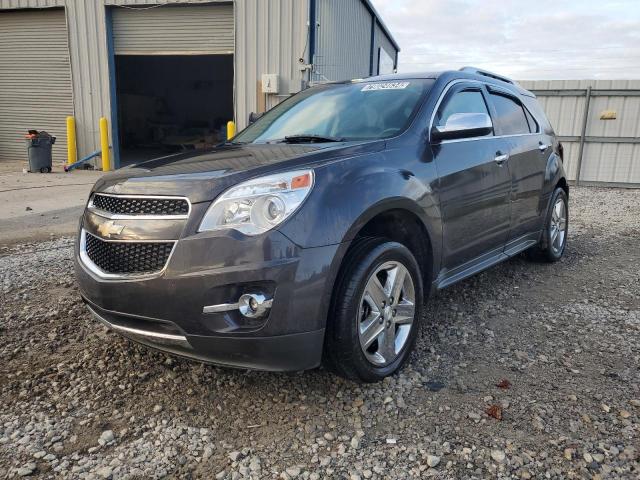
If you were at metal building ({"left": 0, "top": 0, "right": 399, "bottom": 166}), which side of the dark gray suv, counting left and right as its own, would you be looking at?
right

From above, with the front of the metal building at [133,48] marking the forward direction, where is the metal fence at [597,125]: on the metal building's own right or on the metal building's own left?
on the metal building's own left

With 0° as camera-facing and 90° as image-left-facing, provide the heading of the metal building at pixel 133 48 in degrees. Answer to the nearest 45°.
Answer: approximately 0°

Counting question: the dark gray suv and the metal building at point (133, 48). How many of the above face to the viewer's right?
0

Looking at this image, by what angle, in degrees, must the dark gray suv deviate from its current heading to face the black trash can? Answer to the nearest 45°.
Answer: approximately 90° to its right

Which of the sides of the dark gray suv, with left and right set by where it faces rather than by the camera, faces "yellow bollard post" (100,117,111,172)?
right

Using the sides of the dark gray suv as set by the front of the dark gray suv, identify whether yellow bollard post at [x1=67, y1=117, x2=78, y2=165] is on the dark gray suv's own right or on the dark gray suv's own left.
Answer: on the dark gray suv's own right

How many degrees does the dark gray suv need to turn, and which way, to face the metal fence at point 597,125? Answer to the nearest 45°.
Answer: approximately 180°
